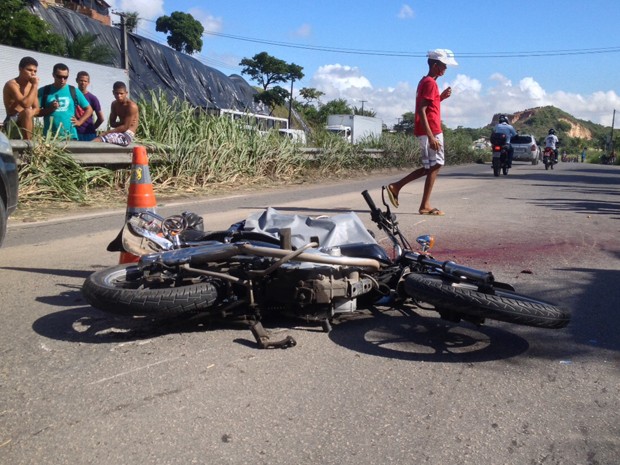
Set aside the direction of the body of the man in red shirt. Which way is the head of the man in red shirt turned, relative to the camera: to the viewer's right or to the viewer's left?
to the viewer's right

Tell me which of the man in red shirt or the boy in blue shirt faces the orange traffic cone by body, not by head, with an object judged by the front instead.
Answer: the boy in blue shirt

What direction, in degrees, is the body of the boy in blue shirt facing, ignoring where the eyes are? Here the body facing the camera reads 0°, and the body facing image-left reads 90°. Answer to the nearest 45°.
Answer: approximately 0°

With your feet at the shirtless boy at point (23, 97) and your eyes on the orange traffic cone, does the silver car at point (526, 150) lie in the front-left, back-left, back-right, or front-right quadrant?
back-left

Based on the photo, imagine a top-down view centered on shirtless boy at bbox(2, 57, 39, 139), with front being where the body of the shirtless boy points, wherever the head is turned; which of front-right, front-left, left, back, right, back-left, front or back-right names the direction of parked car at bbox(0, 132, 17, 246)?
front-right

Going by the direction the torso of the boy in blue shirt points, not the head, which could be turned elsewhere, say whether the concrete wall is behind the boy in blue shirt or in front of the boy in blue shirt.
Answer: behind

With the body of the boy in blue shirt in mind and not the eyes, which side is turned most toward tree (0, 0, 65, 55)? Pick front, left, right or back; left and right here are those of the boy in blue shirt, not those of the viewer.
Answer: back
